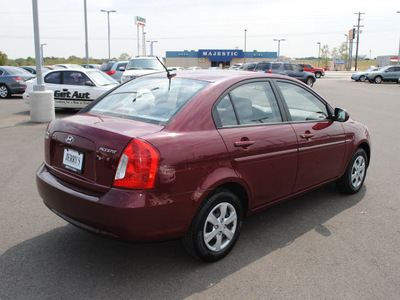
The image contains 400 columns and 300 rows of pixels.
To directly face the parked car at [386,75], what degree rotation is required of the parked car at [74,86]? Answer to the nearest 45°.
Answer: approximately 90° to its left

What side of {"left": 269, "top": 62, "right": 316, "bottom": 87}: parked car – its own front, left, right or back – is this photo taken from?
right

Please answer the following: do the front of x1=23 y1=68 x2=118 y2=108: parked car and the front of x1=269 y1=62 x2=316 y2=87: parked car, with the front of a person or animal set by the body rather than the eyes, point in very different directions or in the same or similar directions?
same or similar directions

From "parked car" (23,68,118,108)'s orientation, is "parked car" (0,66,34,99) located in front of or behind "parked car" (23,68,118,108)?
behind

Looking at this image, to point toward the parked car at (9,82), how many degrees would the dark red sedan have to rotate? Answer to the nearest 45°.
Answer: approximately 90° to its left

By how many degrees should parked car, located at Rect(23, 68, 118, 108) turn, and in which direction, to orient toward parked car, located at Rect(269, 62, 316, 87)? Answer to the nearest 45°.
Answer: approximately 90° to its left

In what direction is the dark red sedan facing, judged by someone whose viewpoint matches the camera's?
facing away from the viewer and to the right of the viewer

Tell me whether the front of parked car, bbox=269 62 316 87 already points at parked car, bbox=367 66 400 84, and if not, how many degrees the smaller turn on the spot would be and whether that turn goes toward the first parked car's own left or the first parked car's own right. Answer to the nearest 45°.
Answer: approximately 45° to the first parked car's own left

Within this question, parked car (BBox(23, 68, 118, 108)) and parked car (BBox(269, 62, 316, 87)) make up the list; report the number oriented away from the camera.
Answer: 0

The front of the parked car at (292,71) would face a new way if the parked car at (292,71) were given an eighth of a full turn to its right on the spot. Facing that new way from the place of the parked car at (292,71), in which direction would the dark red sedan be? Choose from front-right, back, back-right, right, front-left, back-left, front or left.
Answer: front-right

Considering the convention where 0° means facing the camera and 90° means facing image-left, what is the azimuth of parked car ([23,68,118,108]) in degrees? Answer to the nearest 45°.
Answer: approximately 315°
